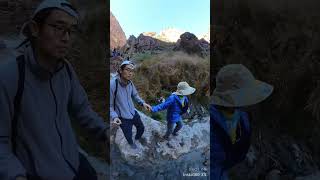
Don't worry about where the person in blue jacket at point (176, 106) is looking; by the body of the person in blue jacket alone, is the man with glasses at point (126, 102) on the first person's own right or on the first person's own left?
on the first person's own right
